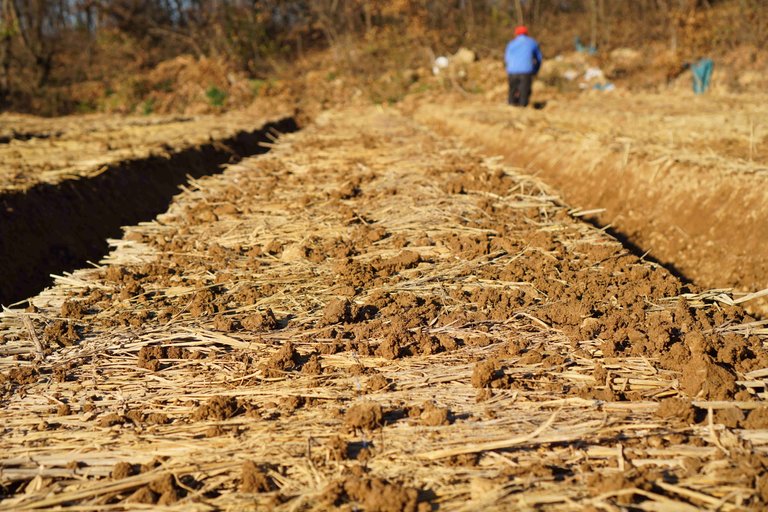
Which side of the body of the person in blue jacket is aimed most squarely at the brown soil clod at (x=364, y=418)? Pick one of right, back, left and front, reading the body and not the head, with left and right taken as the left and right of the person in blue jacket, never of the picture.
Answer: back

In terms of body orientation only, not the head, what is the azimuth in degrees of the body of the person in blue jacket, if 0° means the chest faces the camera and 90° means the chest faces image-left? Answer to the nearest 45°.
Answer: approximately 180°
